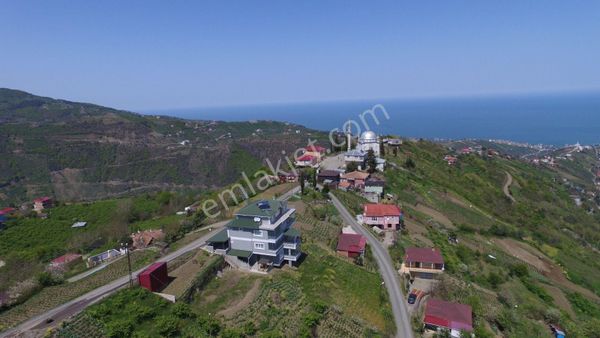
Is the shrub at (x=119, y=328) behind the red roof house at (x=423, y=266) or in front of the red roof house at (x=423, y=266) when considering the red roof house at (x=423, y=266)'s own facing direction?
in front

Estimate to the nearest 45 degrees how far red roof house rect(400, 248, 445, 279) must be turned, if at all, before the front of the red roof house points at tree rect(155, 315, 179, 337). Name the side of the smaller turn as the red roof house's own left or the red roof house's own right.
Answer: approximately 45° to the red roof house's own right

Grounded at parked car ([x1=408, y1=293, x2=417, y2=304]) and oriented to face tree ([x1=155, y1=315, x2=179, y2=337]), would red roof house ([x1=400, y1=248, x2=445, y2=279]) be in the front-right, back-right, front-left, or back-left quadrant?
back-right

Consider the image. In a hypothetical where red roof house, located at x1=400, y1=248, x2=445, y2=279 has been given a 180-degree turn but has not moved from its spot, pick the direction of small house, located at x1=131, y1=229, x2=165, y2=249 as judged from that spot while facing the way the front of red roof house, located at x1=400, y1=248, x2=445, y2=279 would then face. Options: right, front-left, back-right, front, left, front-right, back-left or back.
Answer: left

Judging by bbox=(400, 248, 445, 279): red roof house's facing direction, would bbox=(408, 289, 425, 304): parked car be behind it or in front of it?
in front

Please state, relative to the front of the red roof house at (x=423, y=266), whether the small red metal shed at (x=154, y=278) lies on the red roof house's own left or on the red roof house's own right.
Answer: on the red roof house's own right

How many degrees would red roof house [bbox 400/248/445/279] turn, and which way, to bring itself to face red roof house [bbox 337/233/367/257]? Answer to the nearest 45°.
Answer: approximately 90° to its right
